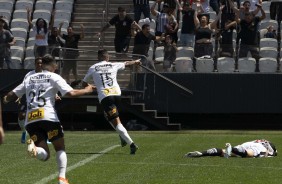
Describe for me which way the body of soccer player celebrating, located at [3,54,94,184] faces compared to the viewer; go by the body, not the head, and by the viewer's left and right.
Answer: facing away from the viewer and to the right of the viewer

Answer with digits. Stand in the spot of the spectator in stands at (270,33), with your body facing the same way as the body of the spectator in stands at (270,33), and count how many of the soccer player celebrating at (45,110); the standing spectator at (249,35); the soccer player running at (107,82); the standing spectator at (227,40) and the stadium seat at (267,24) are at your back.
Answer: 1

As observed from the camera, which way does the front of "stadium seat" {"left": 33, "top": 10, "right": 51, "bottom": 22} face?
facing the viewer

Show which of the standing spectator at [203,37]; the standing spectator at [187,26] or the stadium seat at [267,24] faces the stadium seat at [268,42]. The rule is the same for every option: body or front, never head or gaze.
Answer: the stadium seat at [267,24]

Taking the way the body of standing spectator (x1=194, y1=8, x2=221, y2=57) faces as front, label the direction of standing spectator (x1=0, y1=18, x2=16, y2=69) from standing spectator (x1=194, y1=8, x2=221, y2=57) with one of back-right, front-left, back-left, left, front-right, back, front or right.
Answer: right

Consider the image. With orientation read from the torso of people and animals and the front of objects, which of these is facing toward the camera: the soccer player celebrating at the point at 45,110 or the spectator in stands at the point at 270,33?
the spectator in stands

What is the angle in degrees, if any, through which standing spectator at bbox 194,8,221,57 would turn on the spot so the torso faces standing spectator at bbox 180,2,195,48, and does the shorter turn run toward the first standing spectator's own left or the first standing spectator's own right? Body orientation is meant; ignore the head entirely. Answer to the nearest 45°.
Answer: approximately 135° to the first standing spectator's own right

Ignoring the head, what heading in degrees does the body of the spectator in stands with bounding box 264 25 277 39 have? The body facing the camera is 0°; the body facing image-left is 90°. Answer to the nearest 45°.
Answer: approximately 0°

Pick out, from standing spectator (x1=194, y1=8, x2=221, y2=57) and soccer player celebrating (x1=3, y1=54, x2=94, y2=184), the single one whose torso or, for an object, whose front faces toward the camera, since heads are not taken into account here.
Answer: the standing spectator

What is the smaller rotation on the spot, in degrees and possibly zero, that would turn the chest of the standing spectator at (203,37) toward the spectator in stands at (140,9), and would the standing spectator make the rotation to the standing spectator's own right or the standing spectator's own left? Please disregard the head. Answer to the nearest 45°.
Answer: approximately 135° to the standing spectator's own right

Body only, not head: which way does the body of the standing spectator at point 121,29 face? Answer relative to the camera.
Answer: toward the camera

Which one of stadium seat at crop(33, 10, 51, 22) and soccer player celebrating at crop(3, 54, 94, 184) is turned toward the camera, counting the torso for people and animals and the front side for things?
the stadium seat

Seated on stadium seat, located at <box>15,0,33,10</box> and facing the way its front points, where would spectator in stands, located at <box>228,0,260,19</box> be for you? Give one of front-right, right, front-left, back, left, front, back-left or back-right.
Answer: front-left

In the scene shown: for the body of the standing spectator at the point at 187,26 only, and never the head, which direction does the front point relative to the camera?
toward the camera
